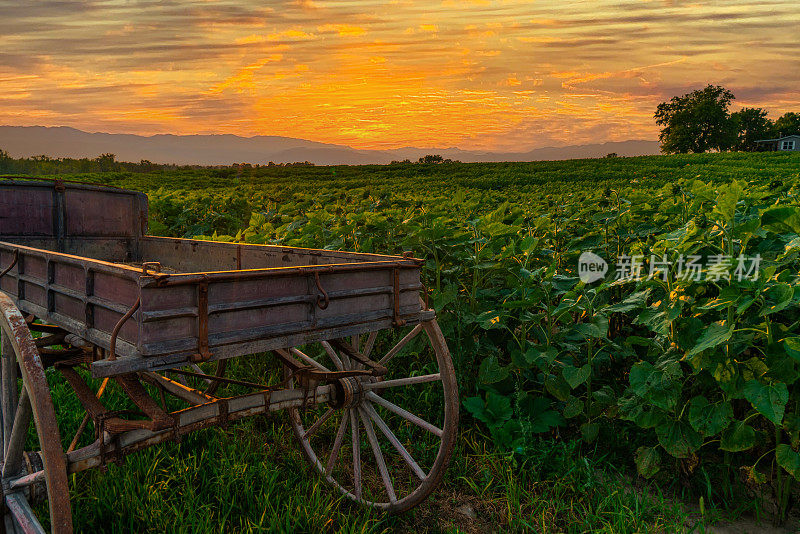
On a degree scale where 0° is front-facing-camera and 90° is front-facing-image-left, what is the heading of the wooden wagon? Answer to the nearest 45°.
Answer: approximately 135°
